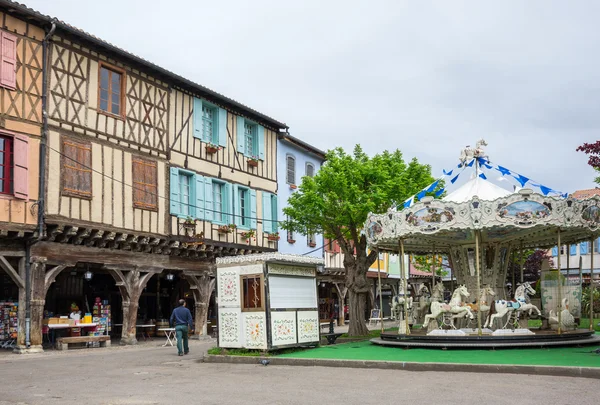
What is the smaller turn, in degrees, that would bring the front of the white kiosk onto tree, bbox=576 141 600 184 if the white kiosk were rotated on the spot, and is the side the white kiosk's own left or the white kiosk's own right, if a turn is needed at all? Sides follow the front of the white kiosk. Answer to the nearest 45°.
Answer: approximately 45° to the white kiosk's own left

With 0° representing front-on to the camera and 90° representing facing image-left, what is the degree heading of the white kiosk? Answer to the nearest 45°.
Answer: approximately 315°

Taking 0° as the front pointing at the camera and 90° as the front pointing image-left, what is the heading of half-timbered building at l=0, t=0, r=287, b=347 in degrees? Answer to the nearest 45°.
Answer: approximately 315°
